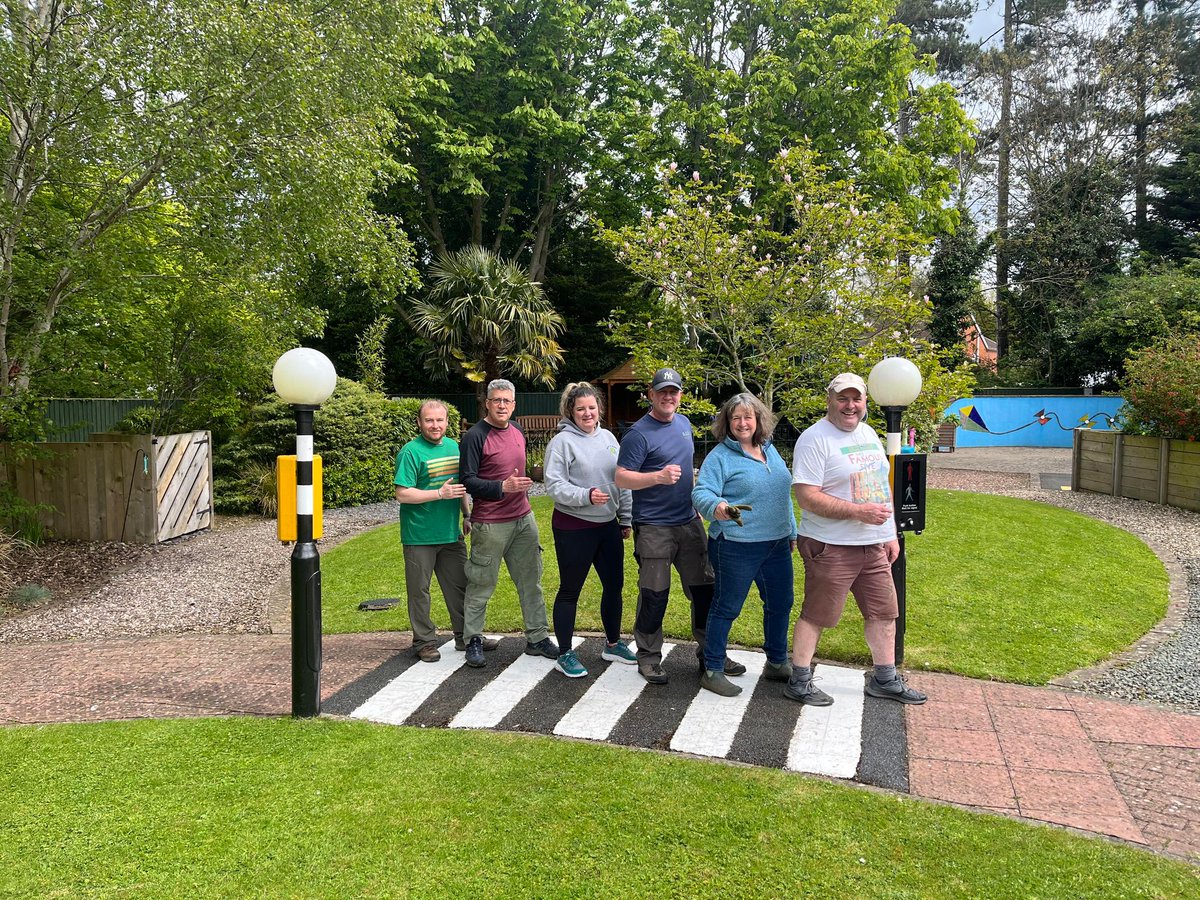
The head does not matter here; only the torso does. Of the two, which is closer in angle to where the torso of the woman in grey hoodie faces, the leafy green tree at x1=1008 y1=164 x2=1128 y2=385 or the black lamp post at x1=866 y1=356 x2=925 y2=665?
the black lamp post

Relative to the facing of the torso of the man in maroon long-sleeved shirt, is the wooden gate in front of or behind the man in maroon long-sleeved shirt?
behind

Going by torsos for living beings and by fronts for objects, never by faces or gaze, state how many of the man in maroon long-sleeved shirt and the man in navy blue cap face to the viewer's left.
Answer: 0

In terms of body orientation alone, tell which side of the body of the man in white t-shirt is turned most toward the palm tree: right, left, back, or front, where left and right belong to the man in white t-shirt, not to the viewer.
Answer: back

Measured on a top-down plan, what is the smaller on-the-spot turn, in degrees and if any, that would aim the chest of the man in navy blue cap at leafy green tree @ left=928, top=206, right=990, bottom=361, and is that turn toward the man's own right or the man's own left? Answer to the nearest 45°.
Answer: approximately 135° to the man's own left

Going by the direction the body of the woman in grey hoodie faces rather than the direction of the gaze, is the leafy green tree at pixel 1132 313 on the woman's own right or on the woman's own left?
on the woman's own left

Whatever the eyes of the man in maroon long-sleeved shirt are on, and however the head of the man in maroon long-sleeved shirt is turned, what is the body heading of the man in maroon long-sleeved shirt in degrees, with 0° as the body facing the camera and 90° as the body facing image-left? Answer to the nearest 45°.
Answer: approximately 315°

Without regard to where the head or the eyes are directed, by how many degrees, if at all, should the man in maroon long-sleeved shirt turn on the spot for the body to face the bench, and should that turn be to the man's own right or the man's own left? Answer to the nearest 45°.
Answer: approximately 135° to the man's own left

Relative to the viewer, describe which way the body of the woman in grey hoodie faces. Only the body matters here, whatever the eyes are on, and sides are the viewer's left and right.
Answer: facing the viewer and to the right of the viewer
